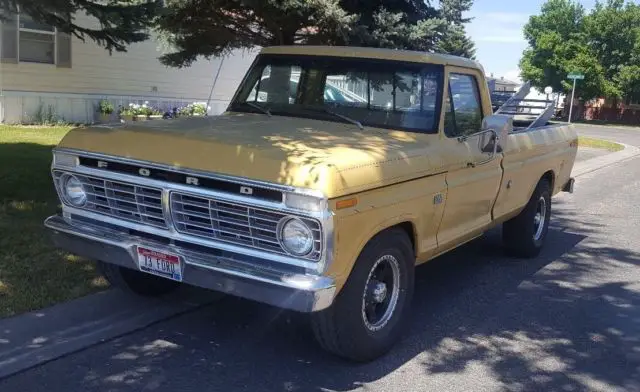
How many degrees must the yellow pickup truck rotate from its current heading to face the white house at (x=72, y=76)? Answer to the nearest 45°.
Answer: approximately 90° to its right

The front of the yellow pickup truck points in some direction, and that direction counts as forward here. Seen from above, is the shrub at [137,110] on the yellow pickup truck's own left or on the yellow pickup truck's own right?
on the yellow pickup truck's own right

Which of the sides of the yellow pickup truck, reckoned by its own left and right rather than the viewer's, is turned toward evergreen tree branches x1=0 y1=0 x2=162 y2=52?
right

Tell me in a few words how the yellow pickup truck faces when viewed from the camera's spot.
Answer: facing the viewer and to the left of the viewer

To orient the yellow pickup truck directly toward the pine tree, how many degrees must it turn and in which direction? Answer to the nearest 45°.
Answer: approximately 135° to its right

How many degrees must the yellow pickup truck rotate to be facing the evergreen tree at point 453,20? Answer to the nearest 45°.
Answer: approximately 135° to its right
